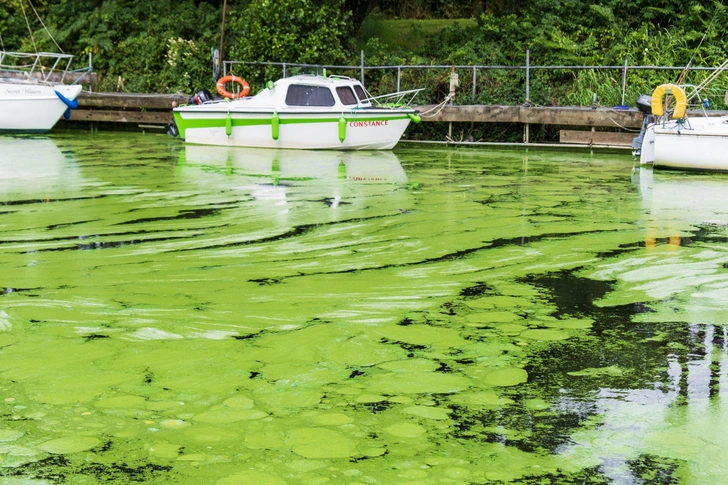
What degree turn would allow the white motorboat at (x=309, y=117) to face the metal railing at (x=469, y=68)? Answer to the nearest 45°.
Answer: approximately 45° to its left

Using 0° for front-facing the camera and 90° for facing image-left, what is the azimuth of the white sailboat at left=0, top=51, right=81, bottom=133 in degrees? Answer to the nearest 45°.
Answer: approximately 270°

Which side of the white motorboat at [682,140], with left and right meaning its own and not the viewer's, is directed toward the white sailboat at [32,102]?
back

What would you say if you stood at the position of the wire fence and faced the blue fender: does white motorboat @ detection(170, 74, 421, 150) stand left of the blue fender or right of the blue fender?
left

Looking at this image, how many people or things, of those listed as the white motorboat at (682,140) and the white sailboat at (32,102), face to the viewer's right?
2

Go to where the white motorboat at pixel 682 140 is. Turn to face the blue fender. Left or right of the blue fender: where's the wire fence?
right

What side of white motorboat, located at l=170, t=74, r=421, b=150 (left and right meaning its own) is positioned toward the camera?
right

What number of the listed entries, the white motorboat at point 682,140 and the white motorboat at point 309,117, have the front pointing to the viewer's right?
2

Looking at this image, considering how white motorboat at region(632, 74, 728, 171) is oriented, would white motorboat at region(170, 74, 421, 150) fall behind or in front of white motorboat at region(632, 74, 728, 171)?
behind

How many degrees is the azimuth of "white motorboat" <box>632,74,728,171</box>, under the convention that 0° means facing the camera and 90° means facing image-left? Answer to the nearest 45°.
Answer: approximately 270°
